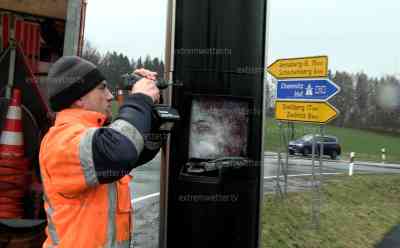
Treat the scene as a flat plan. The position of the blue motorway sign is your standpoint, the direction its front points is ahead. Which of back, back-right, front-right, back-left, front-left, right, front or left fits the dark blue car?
back

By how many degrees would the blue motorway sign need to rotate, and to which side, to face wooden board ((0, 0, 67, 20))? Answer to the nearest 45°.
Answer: approximately 45° to its right

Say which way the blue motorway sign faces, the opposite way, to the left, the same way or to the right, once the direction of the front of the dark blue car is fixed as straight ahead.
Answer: to the left

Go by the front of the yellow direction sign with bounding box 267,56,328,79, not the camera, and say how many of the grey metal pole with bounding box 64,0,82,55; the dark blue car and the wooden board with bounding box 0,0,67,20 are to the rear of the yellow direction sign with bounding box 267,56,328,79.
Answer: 1

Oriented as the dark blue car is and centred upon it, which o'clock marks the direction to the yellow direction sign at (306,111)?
The yellow direction sign is roughly at 9 o'clock from the dark blue car.

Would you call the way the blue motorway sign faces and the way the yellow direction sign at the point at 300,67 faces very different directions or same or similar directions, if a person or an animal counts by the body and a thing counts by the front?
same or similar directions

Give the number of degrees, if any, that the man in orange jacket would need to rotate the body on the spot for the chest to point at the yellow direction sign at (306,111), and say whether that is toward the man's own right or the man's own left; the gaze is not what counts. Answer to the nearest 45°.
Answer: approximately 45° to the man's own left

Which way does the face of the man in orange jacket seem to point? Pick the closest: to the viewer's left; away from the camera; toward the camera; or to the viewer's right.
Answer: to the viewer's right

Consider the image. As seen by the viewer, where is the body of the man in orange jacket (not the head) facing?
to the viewer's right

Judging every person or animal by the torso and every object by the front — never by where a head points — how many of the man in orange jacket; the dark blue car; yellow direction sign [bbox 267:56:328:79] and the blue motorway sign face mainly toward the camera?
2

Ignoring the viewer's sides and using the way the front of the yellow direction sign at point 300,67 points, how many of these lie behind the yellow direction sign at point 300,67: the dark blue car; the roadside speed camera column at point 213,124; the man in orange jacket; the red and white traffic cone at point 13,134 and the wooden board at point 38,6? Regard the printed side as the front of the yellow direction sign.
1

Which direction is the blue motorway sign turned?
toward the camera

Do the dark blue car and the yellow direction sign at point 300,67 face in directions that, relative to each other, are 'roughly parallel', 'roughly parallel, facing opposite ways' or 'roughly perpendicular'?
roughly perpendicular

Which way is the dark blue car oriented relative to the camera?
to the viewer's left
